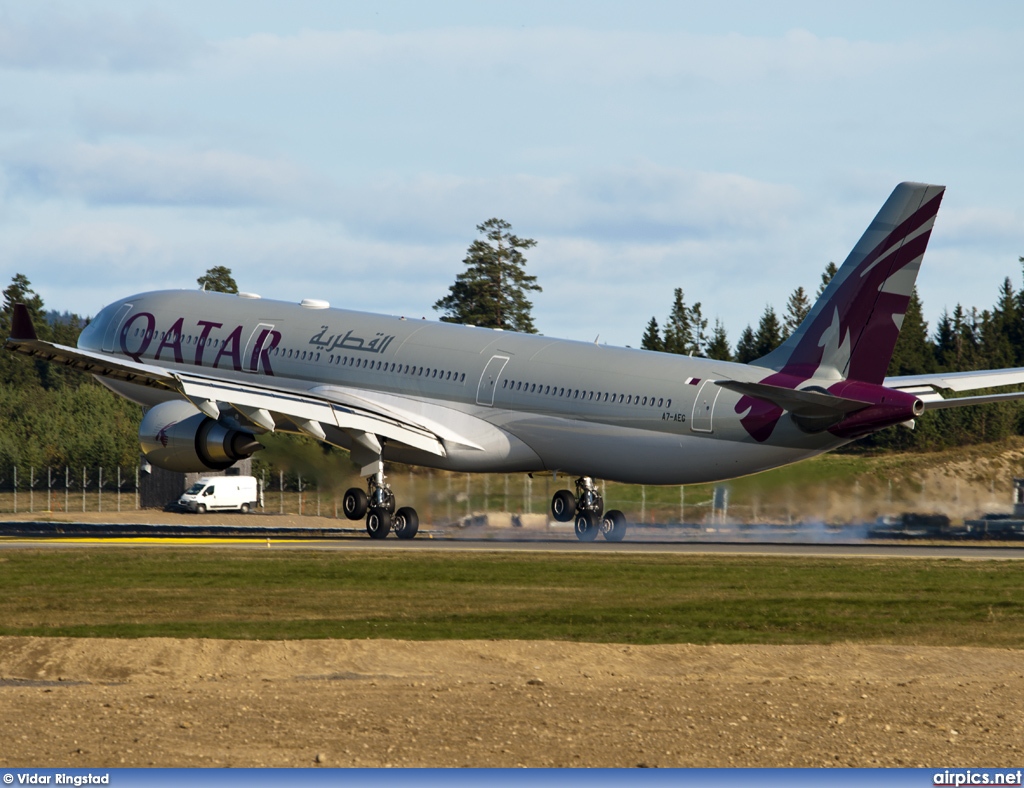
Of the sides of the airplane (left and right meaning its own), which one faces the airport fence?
right

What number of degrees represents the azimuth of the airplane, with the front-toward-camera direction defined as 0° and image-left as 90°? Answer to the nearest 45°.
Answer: approximately 135°
